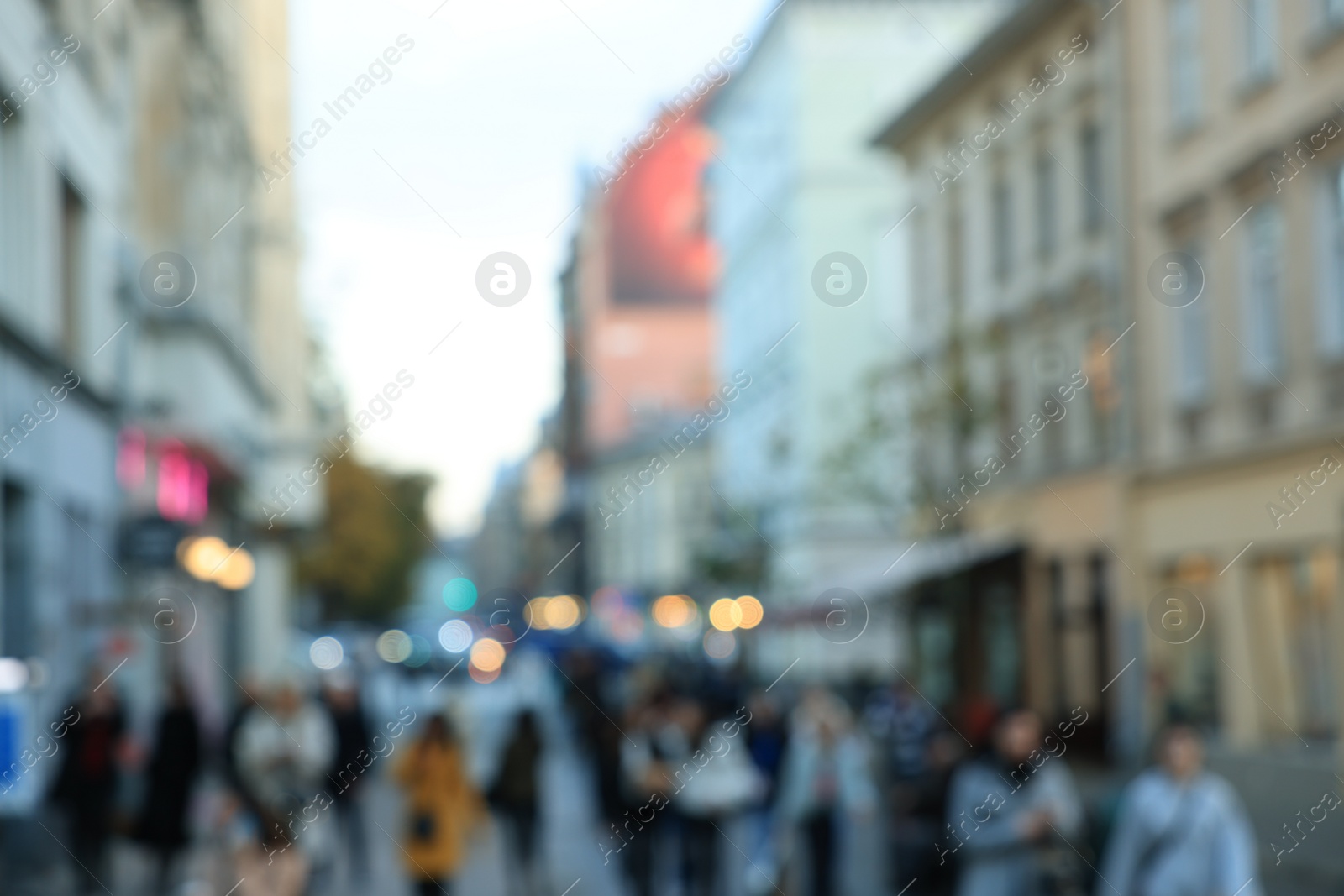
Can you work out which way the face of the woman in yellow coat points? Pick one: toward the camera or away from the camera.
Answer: away from the camera

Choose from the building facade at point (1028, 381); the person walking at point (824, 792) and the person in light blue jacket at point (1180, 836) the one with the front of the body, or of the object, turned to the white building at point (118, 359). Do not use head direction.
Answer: the building facade

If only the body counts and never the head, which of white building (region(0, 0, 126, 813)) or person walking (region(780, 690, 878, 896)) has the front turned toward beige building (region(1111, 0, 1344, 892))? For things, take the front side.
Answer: the white building

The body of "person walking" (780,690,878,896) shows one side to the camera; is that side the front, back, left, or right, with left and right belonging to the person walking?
front

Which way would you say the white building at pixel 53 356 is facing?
to the viewer's right

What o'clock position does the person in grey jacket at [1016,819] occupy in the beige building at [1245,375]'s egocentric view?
The person in grey jacket is roughly at 11 o'clock from the beige building.

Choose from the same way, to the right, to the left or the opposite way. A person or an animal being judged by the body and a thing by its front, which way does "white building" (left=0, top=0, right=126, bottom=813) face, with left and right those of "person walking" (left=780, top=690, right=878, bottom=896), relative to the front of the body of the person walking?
to the left

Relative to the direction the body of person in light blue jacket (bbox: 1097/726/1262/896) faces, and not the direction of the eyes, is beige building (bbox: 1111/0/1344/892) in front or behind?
behind

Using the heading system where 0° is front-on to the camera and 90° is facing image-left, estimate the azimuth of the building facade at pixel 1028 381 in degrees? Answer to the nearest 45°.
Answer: approximately 45°

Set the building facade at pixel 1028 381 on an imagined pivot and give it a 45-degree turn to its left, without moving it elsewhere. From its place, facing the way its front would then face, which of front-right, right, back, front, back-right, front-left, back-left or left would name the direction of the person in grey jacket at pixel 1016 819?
front

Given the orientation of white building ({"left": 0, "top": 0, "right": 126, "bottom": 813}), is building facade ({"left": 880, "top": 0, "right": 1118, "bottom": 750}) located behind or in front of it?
in front

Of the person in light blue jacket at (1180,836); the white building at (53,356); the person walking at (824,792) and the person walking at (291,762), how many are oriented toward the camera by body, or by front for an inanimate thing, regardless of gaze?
3

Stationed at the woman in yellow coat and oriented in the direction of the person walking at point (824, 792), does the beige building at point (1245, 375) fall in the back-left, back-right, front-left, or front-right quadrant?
front-left

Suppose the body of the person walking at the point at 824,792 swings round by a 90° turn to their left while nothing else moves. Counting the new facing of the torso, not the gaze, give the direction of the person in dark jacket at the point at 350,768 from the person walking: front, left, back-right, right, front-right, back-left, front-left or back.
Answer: back-left

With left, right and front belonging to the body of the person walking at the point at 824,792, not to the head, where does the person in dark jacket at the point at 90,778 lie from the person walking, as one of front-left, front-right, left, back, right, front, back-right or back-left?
right

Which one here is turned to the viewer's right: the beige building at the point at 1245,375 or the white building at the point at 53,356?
the white building

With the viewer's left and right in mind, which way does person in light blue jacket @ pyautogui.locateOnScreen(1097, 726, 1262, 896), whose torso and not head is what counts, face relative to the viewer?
facing the viewer

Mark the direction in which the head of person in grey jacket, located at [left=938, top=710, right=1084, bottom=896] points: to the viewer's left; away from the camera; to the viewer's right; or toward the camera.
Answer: toward the camera

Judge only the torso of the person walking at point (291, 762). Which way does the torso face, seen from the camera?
toward the camera
